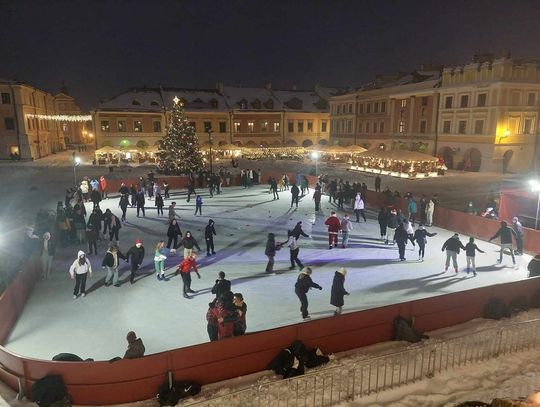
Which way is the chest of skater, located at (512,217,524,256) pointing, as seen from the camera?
to the viewer's left

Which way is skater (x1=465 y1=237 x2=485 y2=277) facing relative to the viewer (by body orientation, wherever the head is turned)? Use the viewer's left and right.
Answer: facing away from the viewer

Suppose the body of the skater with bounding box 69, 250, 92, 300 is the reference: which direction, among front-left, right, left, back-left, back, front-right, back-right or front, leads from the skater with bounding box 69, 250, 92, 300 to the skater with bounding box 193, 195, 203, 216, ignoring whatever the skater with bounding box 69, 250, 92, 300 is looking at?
back-left

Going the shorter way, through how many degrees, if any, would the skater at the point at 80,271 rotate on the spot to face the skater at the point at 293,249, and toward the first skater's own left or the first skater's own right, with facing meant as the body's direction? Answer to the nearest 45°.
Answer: approximately 90° to the first skater's own left

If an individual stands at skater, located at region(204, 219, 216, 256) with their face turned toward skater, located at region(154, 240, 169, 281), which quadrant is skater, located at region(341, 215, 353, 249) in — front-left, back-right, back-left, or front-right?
back-left

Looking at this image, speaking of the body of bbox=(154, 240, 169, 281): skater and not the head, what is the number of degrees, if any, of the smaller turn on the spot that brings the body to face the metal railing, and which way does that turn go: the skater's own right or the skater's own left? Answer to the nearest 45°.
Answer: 0° — they already face it
